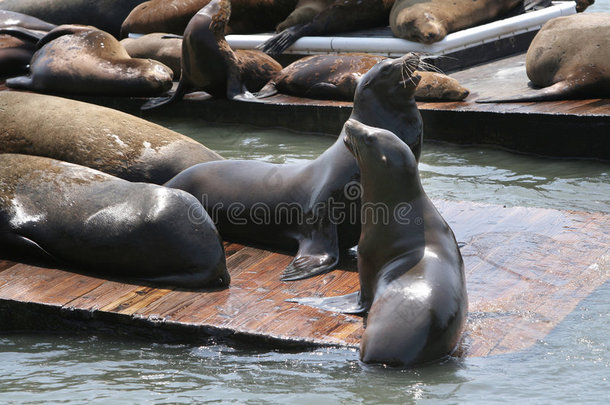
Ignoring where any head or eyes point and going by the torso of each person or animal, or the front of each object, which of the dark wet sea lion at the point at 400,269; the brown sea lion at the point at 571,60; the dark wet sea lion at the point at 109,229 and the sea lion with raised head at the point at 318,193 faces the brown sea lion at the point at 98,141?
the dark wet sea lion at the point at 400,269

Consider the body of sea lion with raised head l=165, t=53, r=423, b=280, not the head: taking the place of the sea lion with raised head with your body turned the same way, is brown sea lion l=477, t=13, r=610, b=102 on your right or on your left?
on your left

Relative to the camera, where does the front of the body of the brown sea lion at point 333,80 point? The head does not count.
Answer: to the viewer's right

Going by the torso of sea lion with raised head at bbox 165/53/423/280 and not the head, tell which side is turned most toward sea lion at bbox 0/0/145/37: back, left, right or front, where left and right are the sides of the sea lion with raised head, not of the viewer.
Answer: left

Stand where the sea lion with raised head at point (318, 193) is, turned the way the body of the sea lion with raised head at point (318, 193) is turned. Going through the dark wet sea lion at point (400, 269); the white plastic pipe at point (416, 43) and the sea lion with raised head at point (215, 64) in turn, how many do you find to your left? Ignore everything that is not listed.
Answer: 2

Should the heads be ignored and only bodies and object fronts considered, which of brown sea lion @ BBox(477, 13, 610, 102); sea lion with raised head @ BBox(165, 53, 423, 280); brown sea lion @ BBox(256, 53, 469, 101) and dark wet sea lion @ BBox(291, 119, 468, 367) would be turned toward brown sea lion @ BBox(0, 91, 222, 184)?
the dark wet sea lion

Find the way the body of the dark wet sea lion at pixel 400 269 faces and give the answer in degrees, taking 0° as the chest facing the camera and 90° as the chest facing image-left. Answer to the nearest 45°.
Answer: approximately 135°

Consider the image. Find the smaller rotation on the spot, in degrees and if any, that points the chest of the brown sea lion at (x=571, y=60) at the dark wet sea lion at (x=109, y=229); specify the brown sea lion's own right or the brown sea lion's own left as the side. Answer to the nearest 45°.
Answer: approximately 135° to the brown sea lion's own right

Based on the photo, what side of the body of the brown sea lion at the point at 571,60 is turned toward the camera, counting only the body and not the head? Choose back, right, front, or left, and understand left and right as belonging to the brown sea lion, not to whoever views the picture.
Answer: right

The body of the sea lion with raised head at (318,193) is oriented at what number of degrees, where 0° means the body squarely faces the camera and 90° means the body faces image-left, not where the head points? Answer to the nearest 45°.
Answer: approximately 270°

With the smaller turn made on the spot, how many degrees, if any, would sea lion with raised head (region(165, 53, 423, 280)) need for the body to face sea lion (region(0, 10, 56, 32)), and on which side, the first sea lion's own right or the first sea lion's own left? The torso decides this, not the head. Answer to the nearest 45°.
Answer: approximately 135° to the first sea lion's own left

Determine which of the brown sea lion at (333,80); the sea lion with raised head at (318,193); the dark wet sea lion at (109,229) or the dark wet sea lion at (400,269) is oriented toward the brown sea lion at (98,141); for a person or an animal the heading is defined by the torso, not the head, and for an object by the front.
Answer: the dark wet sea lion at (400,269)
